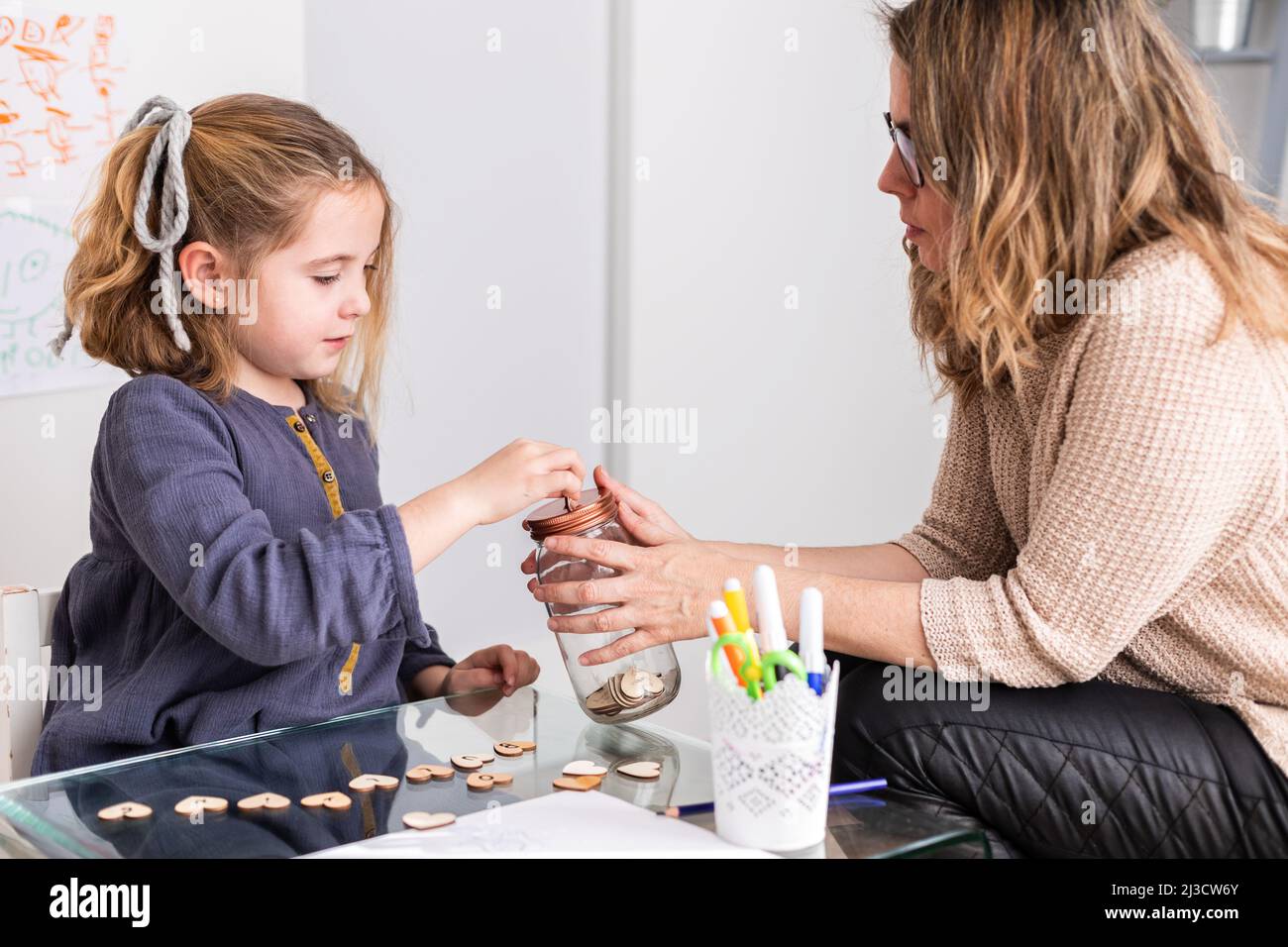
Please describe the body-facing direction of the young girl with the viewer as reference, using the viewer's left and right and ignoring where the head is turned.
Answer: facing the viewer and to the right of the viewer

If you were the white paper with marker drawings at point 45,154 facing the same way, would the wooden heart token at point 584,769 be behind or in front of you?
in front

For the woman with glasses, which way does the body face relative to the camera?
to the viewer's left

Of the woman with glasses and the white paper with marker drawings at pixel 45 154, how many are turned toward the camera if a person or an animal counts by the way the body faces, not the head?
1

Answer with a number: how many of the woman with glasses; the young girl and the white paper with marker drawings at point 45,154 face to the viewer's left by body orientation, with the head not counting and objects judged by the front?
1

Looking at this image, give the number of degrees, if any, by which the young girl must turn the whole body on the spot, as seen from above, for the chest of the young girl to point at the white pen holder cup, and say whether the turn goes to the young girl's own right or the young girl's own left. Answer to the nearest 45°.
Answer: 0° — they already face it

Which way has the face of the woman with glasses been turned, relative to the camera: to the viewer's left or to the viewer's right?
to the viewer's left

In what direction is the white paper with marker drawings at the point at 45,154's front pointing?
toward the camera

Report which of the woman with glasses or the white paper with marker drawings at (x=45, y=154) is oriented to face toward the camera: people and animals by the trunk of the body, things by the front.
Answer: the white paper with marker drawings

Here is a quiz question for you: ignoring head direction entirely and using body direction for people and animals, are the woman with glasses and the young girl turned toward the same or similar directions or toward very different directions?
very different directions

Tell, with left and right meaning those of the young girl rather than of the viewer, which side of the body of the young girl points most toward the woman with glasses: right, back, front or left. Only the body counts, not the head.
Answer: front
